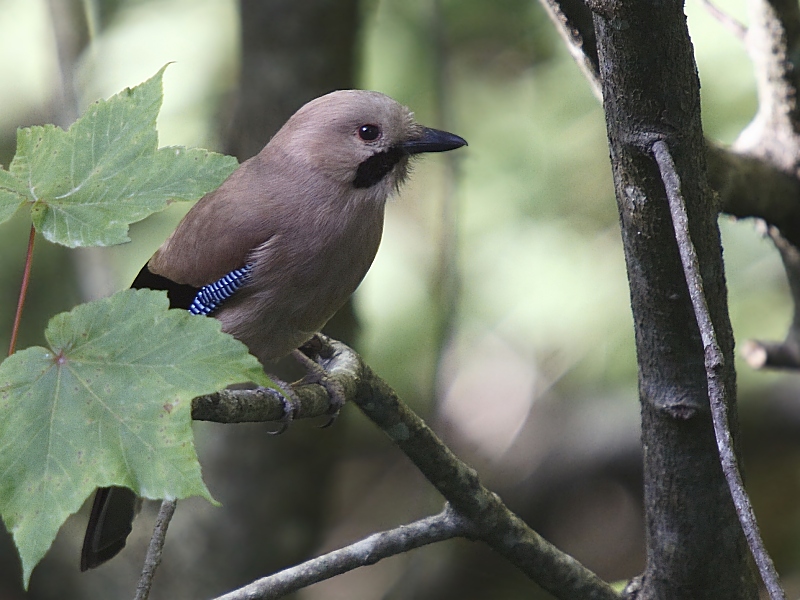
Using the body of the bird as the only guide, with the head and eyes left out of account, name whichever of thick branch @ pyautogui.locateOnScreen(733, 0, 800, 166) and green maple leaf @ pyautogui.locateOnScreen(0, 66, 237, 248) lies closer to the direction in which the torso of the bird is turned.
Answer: the thick branch

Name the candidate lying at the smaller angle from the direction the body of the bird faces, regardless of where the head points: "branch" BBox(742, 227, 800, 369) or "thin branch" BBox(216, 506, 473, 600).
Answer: the "branch" BBox(742, 227, 800, 369)

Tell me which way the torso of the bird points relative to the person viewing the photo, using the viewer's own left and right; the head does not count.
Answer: facing to the right of the viewer

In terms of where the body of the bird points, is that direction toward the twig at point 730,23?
yes

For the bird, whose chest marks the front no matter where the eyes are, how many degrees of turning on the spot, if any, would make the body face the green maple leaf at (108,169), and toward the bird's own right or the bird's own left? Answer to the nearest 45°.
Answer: approximately 90° to the bird's own right

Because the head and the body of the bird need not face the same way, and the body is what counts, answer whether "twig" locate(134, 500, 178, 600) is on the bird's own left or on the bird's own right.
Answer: on the bird's own right

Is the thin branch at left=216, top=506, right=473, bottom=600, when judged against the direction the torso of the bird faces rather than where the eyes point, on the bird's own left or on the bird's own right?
on the bird's own right

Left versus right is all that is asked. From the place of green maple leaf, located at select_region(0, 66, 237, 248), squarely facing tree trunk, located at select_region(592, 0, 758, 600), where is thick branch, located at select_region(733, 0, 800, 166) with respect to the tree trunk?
left

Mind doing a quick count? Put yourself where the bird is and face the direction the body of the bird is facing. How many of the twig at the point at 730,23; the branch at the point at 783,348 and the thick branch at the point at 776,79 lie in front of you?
3

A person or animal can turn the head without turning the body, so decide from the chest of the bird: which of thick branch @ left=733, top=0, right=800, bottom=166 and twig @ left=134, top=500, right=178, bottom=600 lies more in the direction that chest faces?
the thick branch
